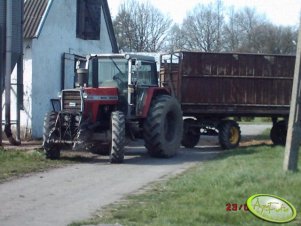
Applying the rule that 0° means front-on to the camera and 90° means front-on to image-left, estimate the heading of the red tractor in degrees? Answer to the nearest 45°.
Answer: approximately 45°

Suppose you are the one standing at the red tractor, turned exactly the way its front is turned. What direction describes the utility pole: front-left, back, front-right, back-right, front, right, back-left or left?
left

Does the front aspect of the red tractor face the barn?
no
